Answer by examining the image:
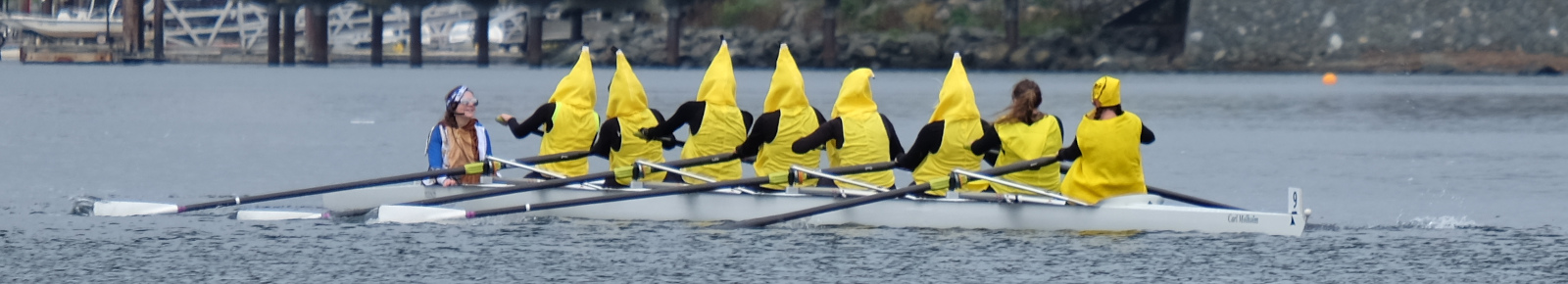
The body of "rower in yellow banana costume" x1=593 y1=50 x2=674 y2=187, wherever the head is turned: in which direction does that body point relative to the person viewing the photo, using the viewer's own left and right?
facing away from the viewer and to the left of the viewer

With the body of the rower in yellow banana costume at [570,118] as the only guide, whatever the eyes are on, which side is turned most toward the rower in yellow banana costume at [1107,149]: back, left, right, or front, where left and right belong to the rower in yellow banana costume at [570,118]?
back

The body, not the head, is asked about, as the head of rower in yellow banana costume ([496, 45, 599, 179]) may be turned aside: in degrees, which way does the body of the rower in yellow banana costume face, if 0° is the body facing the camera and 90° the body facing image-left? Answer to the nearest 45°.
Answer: approximately 135°

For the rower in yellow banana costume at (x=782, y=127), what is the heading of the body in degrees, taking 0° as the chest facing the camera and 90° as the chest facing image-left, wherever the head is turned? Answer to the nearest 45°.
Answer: approximately 135°

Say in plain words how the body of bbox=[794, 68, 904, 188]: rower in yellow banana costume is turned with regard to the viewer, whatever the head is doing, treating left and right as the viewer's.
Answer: facing away from the viewer and to the left of the viewer

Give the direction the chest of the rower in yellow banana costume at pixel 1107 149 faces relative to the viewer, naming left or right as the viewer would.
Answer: facing away from the viewer and to the left of the viewer
